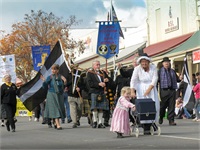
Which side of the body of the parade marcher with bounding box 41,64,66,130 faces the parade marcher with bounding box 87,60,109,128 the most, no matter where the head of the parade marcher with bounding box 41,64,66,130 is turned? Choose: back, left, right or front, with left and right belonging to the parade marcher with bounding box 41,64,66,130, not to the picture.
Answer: left

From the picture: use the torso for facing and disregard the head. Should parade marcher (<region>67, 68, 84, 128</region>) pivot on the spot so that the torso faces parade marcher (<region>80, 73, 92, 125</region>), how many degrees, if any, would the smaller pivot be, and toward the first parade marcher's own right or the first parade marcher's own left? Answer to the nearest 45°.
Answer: approximately 135° to the first parade marcher's own left

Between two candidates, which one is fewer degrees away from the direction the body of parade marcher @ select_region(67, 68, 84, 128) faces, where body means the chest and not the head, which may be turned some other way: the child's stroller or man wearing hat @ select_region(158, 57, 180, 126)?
the child's stroller

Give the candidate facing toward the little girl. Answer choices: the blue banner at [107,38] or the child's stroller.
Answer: the blue banner

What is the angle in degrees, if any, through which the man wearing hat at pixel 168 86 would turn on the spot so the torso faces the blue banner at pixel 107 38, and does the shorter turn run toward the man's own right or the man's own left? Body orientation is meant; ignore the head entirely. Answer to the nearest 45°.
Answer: approximately 90° to the man's own right

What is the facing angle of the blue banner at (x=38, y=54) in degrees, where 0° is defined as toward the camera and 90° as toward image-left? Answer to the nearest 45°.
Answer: approximately 0°
